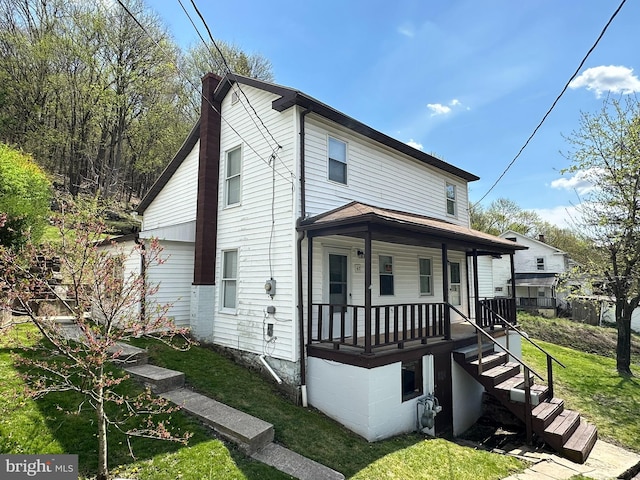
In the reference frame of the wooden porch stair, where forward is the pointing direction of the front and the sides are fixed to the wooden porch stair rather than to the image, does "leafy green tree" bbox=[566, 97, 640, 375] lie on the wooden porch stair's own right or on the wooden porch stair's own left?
on the wooden porch stair's own left

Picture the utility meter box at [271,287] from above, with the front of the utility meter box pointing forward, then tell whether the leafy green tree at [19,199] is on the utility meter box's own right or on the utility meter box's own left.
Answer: on the utility meter box's own right

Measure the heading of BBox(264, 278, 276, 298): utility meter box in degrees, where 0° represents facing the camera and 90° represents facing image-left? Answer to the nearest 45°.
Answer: approximately 45°

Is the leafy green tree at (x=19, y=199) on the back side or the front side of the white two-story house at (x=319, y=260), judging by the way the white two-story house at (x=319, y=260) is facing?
on the back side

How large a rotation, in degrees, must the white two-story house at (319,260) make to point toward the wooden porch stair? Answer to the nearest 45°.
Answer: approximately 45° to its left

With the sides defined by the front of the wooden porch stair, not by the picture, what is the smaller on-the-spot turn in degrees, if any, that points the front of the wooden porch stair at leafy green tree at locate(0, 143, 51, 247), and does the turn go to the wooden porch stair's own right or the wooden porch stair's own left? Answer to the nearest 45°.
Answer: approximately 135° to the wooden porch stair's own right

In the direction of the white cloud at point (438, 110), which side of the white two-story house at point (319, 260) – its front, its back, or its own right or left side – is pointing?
left

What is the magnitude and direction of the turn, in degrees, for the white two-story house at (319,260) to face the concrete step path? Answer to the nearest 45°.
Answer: approximately 45° to its right

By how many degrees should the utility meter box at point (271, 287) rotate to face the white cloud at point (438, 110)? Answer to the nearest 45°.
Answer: approximately 180°

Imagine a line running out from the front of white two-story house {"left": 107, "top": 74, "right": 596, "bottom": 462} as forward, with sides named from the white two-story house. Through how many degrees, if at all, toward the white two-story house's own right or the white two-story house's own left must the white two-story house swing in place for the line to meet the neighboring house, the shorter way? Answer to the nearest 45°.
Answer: approximately 90° to the white two-story house's own left
